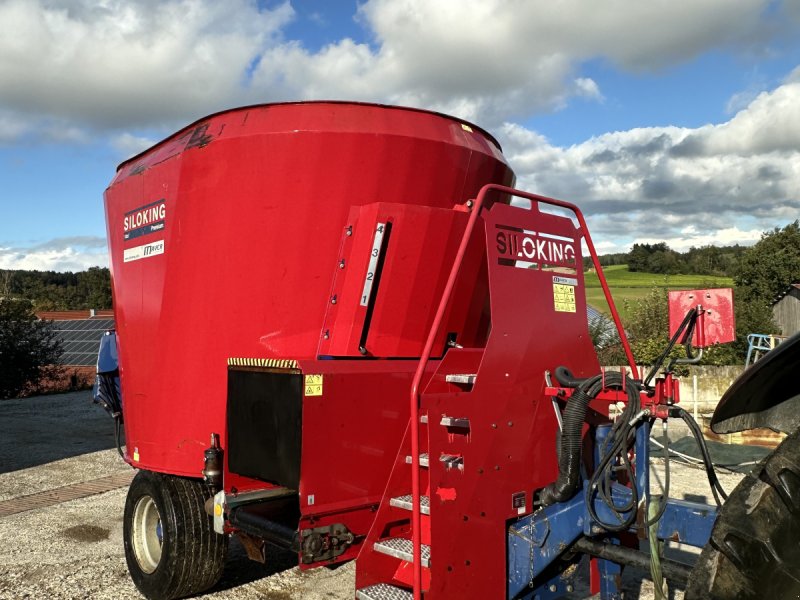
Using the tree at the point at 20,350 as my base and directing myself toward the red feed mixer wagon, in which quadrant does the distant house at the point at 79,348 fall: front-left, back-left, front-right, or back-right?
back-left

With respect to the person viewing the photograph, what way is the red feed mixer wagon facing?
facing the viewer and to the right of the viewer

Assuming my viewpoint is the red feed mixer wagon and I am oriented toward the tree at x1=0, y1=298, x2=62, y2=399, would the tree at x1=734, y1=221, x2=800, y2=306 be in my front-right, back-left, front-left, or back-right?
front-right

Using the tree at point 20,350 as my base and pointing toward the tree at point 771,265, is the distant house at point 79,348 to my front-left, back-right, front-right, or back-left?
front-left

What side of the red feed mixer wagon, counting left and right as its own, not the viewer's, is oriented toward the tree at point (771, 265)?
left

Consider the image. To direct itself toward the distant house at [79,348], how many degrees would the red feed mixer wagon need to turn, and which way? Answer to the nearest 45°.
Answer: approximately 180°

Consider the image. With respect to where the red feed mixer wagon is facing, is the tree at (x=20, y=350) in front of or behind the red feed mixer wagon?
behind

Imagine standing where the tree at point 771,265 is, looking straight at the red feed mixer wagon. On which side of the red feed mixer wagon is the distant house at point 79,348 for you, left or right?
right
